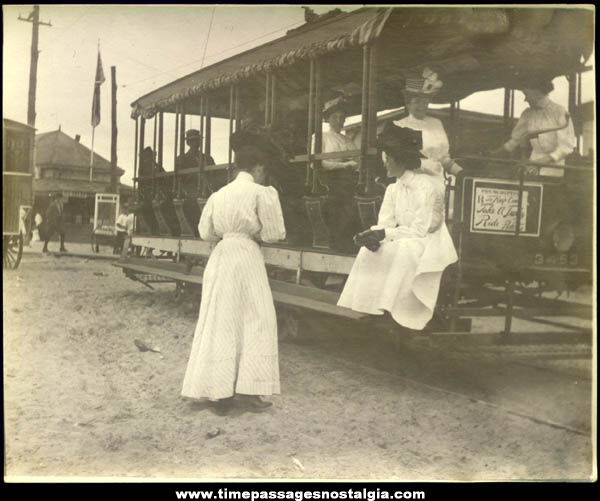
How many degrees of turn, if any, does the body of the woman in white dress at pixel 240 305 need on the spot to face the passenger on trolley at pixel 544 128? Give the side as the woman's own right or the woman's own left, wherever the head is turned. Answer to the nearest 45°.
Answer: approximately 45° to the woman's own right

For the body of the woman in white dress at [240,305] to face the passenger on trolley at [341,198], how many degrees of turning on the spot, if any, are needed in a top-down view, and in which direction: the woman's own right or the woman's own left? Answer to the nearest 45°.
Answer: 0° — they already face them

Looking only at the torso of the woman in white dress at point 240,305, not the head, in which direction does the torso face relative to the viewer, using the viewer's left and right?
facing away from the viewer and to the right of the viewer

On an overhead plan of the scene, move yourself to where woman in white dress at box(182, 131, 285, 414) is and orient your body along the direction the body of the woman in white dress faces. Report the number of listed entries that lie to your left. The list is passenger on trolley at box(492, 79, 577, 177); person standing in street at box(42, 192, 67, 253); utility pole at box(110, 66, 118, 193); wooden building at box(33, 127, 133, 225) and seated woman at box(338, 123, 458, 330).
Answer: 3

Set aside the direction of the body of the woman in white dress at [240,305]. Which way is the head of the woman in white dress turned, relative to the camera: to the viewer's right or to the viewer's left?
to the viewer's right

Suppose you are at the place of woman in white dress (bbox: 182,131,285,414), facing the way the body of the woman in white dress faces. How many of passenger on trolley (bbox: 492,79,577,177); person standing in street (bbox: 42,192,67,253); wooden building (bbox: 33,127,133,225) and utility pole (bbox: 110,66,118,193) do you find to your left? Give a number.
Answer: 3

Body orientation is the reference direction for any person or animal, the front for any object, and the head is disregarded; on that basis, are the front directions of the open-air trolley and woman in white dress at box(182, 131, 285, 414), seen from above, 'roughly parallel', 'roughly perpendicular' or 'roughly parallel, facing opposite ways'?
roughly perpendicular
